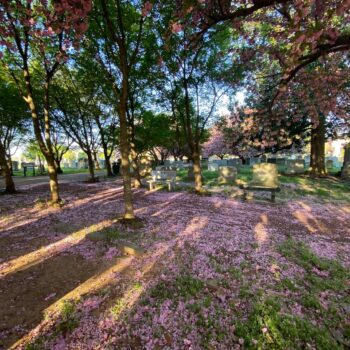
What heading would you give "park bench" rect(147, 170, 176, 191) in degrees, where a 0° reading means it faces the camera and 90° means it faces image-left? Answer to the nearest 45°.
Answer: approximately 45°

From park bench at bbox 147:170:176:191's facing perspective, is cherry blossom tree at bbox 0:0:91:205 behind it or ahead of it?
ahead
